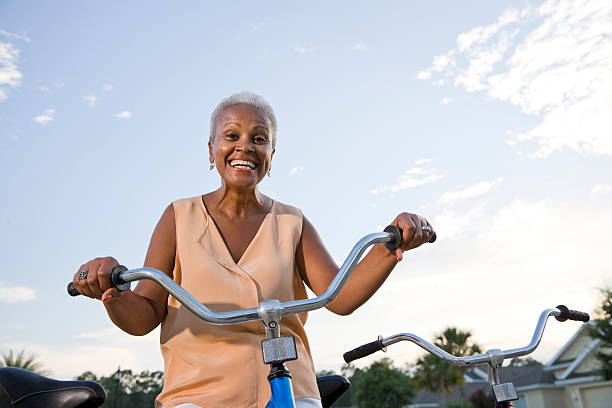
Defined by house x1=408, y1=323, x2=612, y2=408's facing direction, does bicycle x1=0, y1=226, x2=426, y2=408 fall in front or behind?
in front

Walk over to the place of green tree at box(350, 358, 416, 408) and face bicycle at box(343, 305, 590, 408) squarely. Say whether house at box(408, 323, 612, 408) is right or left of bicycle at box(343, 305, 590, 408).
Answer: left

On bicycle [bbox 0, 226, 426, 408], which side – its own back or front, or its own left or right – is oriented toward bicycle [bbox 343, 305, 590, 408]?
left

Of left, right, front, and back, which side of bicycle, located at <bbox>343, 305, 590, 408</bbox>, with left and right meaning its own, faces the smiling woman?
right

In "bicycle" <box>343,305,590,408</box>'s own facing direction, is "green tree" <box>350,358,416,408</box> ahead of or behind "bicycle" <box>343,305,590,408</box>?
behind

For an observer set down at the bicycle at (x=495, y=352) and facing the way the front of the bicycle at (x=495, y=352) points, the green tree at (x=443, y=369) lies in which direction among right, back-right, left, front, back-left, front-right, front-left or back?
back-left

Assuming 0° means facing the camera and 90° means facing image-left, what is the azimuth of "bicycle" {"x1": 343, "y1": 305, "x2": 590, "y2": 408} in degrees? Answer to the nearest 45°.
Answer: approximately 315°

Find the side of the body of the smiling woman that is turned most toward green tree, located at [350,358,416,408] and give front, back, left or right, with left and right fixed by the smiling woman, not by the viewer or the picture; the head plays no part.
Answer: back
